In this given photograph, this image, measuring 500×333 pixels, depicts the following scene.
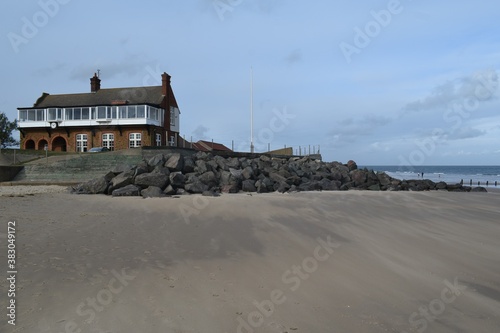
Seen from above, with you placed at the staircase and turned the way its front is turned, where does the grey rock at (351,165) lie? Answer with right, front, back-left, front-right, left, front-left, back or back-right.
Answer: left

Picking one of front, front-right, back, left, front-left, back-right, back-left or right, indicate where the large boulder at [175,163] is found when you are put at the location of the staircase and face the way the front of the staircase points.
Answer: front-left

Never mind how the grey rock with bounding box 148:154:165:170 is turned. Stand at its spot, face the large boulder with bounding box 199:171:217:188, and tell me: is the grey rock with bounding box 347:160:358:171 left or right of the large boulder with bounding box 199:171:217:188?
left

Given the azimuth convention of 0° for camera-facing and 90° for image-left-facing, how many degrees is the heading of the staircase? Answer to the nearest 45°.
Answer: approximately 0°

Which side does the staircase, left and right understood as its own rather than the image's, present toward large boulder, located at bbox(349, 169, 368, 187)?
left

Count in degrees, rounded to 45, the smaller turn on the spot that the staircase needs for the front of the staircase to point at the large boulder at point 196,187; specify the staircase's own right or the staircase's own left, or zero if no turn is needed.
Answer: approximately 45° to the staircase's own left

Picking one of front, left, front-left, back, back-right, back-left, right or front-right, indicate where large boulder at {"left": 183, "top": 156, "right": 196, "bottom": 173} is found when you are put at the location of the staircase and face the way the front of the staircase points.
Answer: front-left

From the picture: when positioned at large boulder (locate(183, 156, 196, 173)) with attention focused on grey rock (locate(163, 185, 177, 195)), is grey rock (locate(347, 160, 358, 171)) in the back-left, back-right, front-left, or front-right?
back-left

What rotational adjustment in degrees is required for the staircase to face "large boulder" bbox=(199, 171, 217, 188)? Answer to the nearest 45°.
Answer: approximately 45° to its left

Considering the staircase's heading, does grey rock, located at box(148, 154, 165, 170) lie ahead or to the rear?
ahead

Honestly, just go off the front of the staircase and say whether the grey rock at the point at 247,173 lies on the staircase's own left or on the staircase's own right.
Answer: on the staircase's own left

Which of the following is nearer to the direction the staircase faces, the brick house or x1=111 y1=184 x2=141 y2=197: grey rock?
the grey rock

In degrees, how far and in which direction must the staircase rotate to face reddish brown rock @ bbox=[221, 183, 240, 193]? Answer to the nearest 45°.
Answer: approximately 45° to its left

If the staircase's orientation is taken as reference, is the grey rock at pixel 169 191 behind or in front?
in front
